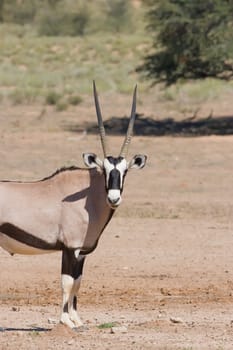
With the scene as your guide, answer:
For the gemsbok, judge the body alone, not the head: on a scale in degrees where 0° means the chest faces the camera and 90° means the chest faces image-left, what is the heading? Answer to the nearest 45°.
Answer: approximately 270°

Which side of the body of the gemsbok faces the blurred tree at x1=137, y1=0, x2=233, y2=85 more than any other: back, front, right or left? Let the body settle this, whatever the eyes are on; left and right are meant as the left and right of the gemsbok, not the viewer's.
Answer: left
